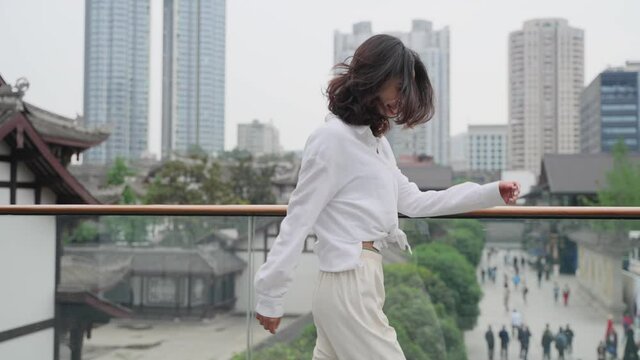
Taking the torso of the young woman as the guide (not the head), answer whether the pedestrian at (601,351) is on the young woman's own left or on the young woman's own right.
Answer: on the young woman's own left

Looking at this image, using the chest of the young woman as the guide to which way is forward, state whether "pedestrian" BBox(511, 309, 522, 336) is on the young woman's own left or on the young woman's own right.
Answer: on the young woman's own left

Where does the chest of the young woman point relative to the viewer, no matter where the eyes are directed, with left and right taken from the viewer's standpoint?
facing to the right of the viewer

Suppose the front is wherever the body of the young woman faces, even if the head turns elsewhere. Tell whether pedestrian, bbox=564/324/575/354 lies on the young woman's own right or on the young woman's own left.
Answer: on the young woman's own left

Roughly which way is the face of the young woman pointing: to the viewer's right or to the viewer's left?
to the viewer's right

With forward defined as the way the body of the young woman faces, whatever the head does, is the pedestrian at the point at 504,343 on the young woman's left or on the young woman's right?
on the young woman's left
